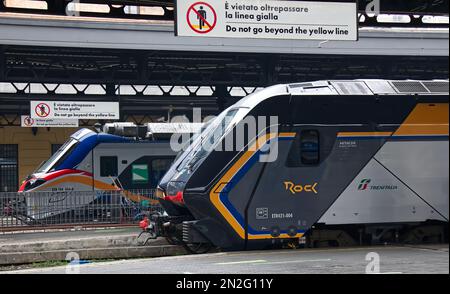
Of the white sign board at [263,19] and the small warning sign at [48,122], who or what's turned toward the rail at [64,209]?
the small warning sign

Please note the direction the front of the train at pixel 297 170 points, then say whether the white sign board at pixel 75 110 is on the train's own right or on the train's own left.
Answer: on the train's own right

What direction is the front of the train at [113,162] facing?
to the viewer's left

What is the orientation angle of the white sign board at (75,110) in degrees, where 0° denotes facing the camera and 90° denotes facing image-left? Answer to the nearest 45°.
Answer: approximately 0°

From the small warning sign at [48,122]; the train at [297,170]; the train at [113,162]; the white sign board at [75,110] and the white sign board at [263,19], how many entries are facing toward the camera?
3

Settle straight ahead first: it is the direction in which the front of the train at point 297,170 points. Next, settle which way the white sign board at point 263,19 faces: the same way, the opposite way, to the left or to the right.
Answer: to the left

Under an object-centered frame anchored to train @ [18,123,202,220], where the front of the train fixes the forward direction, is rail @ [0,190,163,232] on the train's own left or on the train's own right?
on the train's own left
